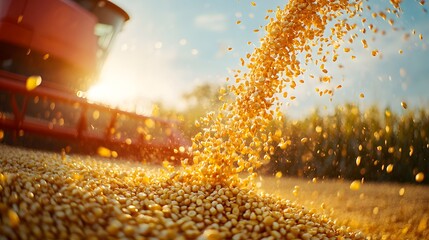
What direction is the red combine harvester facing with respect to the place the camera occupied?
facing the viewer and to the right of the viewer
